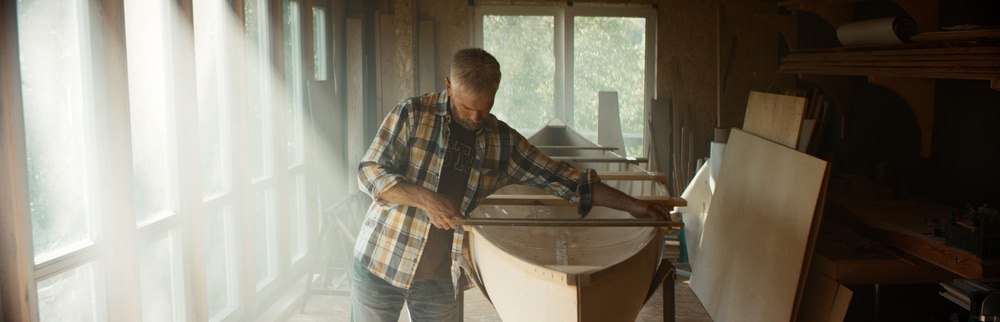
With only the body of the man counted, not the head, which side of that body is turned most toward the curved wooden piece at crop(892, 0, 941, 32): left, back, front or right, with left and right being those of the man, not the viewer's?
left

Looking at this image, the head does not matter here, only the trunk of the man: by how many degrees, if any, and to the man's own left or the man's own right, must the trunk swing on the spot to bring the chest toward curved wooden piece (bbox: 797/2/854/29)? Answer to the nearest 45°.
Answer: approximately 90° to the man's own left

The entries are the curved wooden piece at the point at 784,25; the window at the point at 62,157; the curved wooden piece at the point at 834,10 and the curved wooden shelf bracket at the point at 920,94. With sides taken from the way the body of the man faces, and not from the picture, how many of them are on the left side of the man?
3

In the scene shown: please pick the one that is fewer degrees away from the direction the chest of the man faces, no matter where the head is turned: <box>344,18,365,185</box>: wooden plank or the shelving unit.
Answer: the shelving unit

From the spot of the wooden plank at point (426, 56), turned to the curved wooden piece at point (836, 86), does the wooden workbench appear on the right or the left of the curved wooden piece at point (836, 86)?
right

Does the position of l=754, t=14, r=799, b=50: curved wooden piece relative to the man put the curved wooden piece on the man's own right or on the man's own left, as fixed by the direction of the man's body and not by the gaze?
on the man's own left

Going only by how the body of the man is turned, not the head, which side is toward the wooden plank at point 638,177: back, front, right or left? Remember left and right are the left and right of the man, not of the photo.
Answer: left

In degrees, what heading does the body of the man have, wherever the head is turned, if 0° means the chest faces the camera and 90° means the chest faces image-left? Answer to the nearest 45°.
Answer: approximately 315°

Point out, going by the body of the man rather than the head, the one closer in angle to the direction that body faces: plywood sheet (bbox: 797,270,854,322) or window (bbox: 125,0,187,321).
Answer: the plywood sheet
